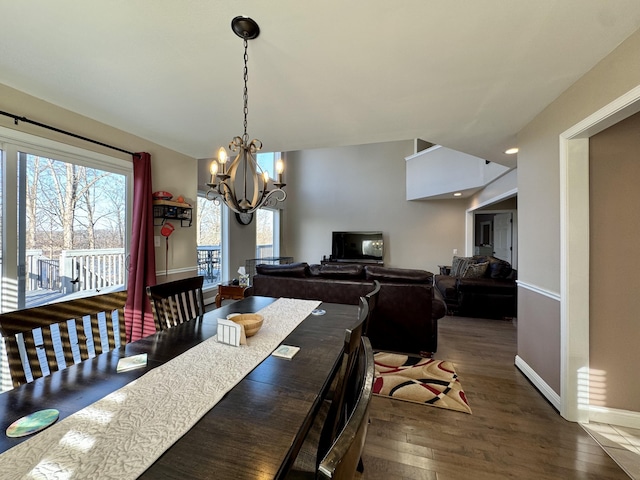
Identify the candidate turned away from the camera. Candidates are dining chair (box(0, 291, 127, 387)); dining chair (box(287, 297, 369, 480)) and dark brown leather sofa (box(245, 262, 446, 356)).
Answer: the dark brown leather sofa

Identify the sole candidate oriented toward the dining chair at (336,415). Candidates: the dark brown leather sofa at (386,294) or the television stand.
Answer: the television stand

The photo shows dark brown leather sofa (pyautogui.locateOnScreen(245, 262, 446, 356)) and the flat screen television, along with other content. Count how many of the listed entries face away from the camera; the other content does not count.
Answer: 1

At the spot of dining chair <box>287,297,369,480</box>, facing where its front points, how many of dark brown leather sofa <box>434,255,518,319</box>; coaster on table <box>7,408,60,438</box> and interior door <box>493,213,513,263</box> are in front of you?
1

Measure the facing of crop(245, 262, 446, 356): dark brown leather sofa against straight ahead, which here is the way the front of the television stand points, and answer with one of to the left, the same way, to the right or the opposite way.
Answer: the opposite way

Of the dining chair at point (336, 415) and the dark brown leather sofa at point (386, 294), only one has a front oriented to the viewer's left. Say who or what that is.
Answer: the dining chair

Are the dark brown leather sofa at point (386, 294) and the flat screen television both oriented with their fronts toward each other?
yes

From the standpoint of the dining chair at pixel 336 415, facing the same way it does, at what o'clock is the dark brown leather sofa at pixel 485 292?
The dark brown leather sofa is roughly at 4 o'clock from the dining chair.

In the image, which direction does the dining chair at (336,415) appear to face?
to the viewer's left

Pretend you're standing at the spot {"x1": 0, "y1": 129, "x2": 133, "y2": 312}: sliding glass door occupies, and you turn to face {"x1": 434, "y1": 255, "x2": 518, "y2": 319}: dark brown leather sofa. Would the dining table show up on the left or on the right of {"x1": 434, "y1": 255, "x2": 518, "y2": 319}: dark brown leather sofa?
right

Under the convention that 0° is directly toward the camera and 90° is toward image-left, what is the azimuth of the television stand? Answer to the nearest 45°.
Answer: approximately 0°

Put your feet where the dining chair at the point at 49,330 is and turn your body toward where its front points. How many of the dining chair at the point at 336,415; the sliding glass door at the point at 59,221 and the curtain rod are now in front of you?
1

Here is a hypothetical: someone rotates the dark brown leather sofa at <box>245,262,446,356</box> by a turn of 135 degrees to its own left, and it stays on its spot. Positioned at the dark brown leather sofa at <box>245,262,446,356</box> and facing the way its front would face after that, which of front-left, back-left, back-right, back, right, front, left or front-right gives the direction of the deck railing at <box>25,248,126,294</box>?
front-right

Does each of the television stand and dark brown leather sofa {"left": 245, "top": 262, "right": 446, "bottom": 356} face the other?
yes

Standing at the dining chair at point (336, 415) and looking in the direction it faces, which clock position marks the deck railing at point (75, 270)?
The deck railing is roughly at 1 o'clock from the dining chair.

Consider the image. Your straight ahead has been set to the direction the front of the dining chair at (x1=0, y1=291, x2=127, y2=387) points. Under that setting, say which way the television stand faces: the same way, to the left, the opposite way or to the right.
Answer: to the right

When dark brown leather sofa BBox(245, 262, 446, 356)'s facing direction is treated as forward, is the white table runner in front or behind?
behind

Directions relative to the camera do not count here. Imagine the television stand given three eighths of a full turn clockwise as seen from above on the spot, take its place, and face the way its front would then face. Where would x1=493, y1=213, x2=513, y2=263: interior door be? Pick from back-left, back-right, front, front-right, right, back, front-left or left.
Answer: back-right

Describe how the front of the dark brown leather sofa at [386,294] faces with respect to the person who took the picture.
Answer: facing away from the viewer
